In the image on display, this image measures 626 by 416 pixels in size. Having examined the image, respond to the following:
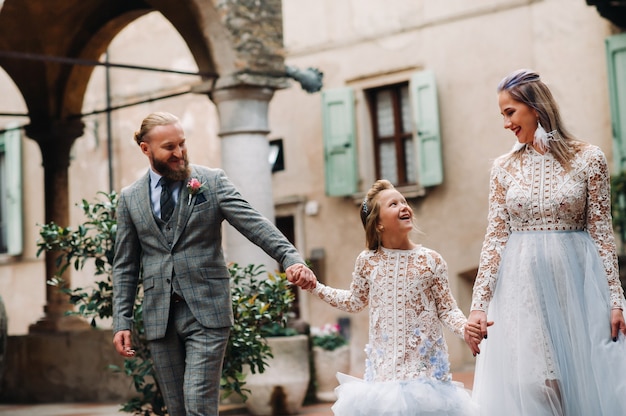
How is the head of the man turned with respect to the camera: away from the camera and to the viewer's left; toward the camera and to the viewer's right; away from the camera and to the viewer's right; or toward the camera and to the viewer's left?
toward the camera and to the viewer's right

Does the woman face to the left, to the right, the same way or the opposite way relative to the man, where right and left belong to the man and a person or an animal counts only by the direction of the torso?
the same way

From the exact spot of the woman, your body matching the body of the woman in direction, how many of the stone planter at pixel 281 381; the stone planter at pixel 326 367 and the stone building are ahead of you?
0

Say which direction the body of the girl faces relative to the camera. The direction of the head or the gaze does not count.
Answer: toward the camera

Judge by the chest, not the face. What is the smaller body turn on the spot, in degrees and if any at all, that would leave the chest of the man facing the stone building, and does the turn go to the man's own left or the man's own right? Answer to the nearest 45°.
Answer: approximately 180°

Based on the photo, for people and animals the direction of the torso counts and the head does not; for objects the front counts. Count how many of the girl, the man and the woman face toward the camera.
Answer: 3

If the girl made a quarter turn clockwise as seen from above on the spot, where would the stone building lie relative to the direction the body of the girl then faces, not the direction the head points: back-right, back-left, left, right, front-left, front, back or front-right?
right

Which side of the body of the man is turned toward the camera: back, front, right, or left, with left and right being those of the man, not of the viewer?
front

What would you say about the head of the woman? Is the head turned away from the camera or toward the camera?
toward the camera

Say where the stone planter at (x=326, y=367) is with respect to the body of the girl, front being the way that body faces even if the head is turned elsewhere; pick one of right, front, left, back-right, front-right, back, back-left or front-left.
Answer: back

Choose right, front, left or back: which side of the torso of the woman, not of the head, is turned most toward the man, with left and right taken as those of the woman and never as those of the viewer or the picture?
right

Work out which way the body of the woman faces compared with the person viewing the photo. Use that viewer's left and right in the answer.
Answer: facing the viewer

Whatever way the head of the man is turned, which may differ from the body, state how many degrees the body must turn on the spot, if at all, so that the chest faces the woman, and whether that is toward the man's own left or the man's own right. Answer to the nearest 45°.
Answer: approximately 45° to the man's own left

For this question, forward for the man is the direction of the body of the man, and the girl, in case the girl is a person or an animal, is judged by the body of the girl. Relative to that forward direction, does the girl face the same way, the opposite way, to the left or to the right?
the same way

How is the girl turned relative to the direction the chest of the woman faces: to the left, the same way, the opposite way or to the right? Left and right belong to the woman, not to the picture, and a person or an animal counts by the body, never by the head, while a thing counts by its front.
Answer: the same way

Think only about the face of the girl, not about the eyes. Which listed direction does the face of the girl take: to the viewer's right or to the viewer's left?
to the viewer's right

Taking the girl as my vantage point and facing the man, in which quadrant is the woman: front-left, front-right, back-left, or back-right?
back-left
